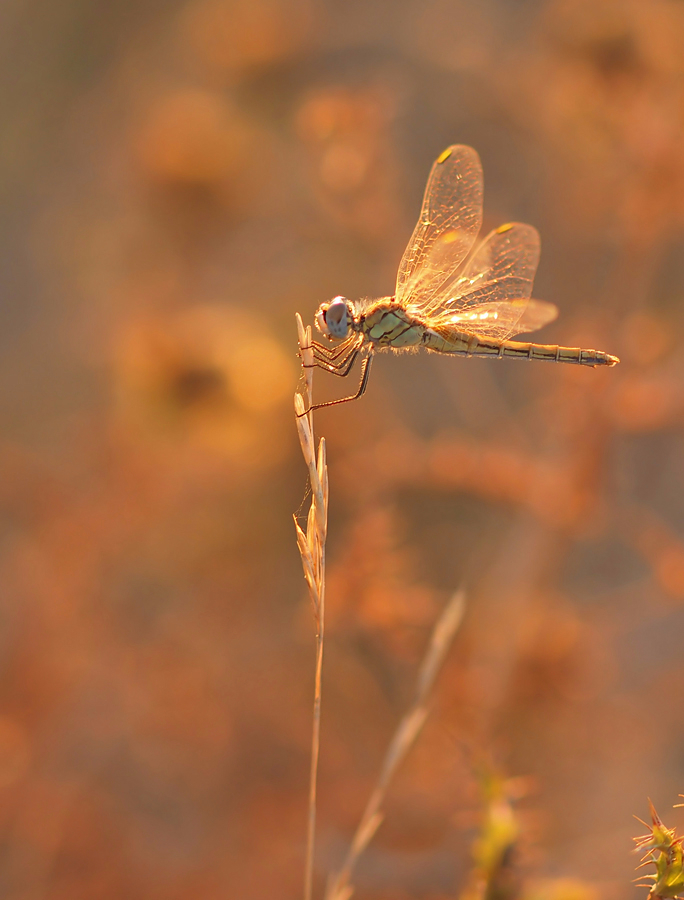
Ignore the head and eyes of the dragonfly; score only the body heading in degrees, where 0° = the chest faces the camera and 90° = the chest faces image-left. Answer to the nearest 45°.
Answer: approximately 90°
